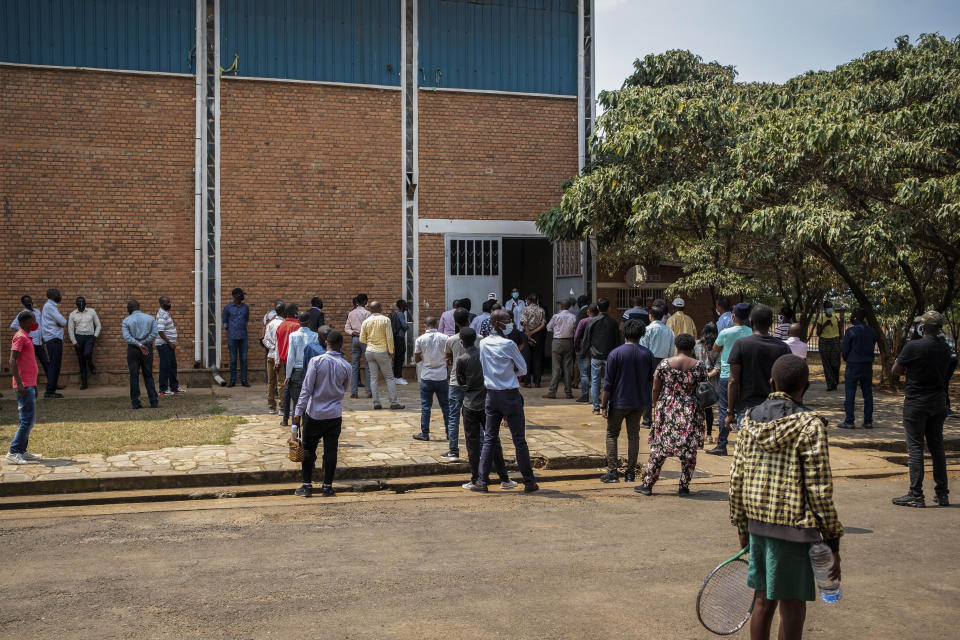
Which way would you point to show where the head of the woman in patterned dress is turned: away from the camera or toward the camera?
away from the camera

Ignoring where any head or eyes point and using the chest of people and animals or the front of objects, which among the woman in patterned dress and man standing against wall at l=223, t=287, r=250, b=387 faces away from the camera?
the woman in patterned dress

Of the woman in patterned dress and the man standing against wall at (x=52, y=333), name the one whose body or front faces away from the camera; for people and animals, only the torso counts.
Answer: the woman in patterned dress

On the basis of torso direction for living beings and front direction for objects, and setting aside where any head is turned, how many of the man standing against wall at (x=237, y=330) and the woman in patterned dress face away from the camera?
1

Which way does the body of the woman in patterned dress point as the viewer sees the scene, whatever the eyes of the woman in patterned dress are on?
away from the camera

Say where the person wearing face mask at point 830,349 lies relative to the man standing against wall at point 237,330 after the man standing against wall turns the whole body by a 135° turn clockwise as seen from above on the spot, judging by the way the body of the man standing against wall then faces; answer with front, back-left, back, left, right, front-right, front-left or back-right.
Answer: back-right

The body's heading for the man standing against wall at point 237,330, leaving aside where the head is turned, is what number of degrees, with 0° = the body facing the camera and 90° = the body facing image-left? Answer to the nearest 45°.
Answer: approximately 0°

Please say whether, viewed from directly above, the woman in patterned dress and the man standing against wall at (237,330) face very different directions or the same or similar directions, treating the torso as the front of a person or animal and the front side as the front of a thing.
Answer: very different directions
